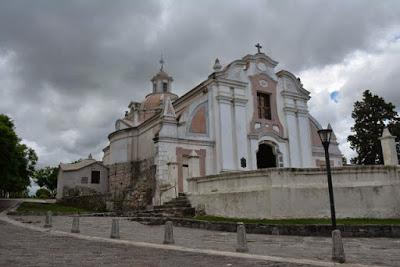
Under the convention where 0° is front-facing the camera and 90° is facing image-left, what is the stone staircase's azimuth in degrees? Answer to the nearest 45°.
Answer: approximately 45°

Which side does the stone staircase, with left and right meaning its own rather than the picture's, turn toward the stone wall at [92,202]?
right

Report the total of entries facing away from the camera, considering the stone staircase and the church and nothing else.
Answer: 0

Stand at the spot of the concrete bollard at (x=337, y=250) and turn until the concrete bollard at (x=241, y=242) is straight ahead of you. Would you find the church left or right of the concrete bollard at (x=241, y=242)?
right

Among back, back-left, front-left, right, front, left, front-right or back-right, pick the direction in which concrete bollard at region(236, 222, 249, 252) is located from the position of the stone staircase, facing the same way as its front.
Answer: front-left

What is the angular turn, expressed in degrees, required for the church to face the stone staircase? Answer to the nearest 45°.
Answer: approximately 45° to its right

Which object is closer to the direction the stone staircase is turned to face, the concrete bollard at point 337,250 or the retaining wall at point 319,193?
the concrete bollard

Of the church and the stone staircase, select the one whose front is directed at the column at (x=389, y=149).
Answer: the church

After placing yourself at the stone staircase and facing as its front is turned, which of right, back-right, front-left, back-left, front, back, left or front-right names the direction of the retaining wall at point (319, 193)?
left

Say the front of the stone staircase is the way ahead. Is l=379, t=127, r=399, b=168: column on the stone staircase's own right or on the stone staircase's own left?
on the stone staircase's own left

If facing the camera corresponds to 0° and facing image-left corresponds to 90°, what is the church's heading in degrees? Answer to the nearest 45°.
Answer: approximately 315°

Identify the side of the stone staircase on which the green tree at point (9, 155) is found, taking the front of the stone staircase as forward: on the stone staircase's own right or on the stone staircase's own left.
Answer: on the stone staircase's own right

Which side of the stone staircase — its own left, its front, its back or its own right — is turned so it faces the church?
back

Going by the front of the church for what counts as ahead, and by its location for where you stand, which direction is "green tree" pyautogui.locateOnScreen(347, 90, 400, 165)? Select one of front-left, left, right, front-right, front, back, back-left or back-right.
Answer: left
